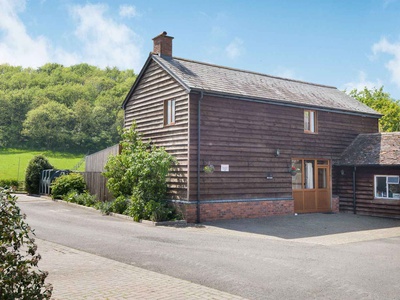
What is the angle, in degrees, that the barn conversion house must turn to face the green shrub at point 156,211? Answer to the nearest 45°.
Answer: approximately 90° to its right

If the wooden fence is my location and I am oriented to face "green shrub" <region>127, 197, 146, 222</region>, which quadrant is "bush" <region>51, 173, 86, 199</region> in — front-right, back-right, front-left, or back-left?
back-right
